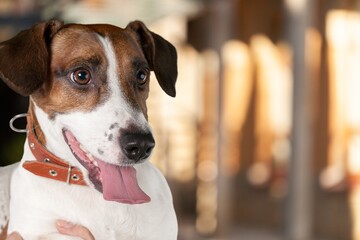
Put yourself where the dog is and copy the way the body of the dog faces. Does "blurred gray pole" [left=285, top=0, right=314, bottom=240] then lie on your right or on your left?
on your left

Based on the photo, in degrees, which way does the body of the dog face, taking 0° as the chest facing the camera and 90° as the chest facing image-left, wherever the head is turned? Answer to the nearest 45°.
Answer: approximately 315°
